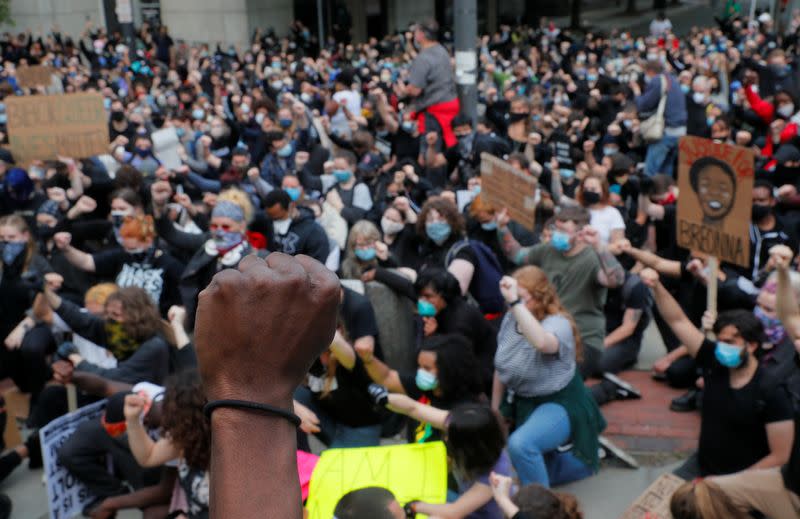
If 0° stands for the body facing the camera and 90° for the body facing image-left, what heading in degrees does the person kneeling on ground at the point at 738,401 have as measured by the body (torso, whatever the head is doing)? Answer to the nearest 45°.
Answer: approximately 45°

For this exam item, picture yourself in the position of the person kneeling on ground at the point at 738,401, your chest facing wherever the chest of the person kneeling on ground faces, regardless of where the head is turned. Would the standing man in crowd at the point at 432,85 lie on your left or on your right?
on your right
